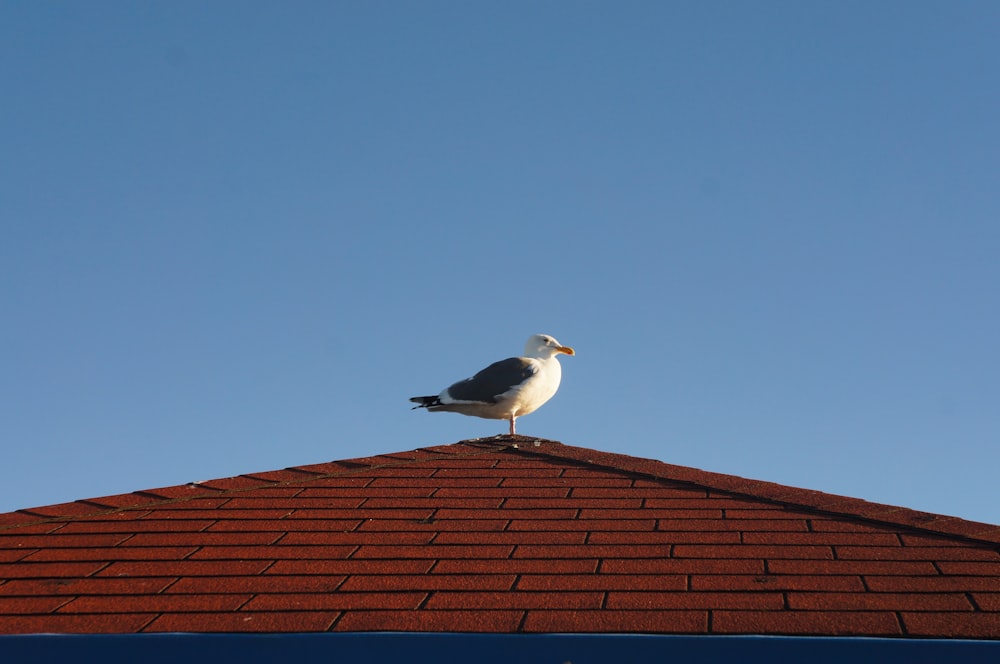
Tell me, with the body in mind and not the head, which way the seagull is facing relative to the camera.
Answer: to the viewer's right
